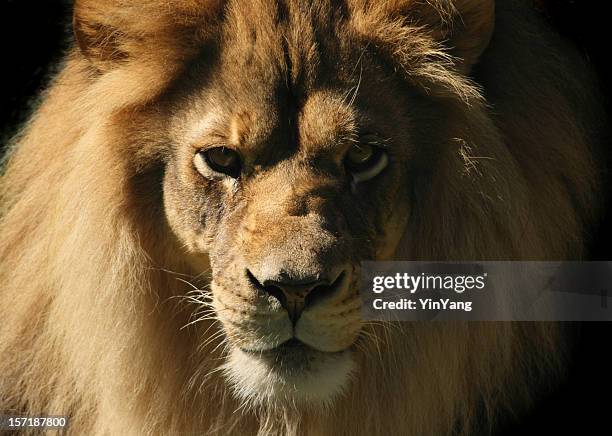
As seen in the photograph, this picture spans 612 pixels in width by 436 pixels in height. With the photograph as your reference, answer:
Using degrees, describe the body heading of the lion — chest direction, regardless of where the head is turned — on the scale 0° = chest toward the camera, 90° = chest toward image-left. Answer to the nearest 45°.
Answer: approximately 0°
